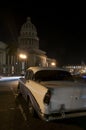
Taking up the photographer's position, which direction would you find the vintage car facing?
facing away from the viewer and to the left of the viewer
